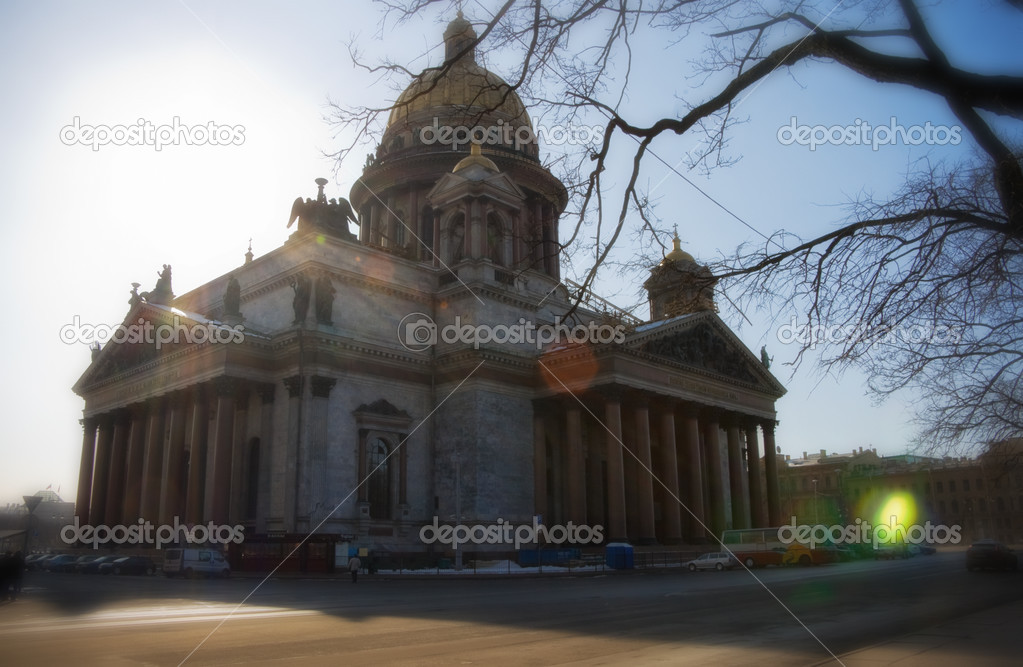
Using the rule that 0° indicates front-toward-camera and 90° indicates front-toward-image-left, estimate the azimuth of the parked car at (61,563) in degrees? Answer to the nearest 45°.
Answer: approximately 90°

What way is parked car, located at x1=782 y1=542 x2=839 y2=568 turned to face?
to the viewer's right

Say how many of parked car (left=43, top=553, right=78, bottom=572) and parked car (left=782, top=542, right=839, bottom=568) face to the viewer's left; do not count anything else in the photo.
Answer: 1

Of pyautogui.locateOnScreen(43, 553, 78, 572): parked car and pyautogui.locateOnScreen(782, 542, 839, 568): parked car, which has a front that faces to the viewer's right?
pyautogui.locateOnScreen(782, 542, 839, 568): parked car

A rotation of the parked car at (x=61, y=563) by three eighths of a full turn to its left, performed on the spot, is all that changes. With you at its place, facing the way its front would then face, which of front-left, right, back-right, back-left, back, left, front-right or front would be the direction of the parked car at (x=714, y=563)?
front
